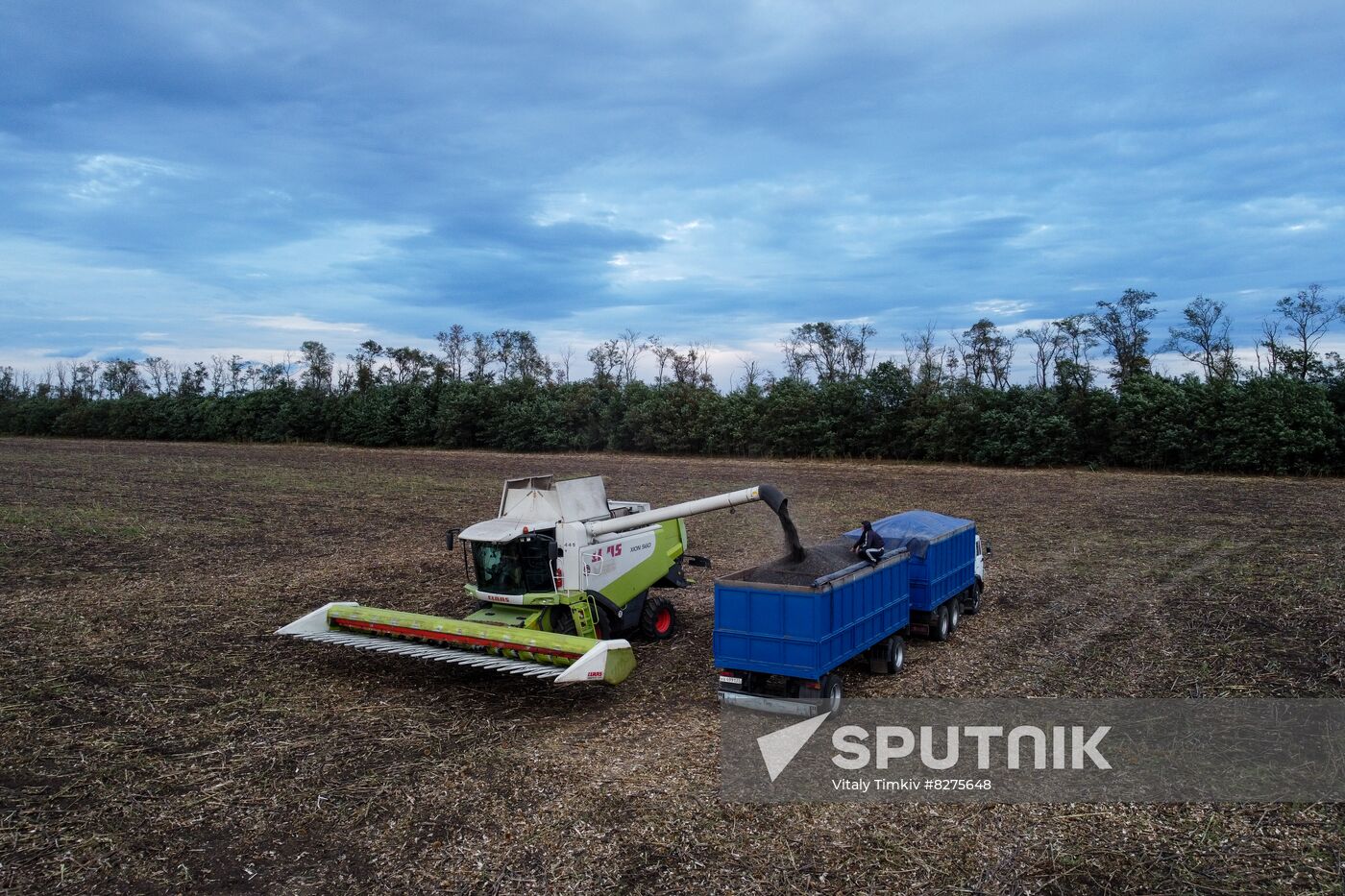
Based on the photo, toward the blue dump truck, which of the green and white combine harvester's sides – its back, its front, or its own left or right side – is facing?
left

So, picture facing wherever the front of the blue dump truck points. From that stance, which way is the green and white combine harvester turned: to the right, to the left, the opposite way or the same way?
the opposite way

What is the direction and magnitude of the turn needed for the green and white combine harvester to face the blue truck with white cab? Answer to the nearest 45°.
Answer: approximately 135° to its left

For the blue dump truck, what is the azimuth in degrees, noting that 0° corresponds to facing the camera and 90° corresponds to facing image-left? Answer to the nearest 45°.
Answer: approximately 225°

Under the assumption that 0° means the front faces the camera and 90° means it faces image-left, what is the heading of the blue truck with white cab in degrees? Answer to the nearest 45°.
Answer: approximately 225°

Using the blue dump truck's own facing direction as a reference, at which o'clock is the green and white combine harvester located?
The green and white combine harvester is roughly at 8 o'clock from the blue dump truck.

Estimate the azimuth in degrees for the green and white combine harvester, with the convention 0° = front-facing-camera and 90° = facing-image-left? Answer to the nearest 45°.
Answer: approximately 45°
